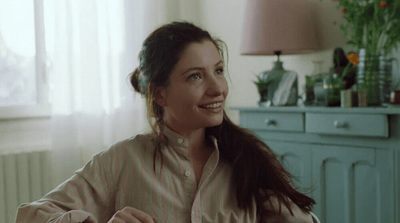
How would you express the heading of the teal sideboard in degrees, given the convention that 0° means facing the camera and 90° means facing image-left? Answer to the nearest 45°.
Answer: approximately 45°
